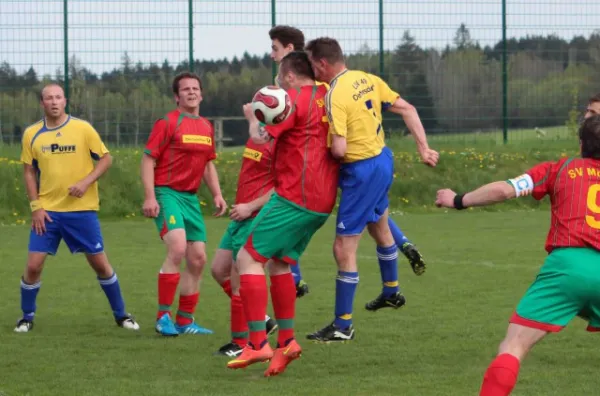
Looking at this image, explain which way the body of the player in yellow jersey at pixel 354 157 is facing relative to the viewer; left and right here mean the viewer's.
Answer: facing away from the viewer and to the left of the viewer

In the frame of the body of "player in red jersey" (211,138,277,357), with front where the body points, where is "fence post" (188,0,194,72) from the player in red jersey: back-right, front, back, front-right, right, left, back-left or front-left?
back-right

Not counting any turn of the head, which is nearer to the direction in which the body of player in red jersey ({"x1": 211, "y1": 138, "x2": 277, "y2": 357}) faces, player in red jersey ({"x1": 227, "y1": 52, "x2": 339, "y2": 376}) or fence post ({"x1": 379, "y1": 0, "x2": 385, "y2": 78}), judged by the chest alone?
the player in red jersey

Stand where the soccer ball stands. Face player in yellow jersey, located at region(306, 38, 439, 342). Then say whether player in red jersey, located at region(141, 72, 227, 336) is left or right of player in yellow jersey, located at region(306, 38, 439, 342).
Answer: left

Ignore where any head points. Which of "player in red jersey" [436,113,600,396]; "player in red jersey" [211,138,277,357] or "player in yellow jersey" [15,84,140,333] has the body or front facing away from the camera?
"player in red jersey" [436,113,600,396]

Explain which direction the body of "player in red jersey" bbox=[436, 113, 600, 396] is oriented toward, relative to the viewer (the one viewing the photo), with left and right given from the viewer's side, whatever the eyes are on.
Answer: facing away from the viewer

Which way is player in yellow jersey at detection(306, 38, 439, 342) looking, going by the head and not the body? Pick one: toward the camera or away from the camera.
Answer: away from the camera

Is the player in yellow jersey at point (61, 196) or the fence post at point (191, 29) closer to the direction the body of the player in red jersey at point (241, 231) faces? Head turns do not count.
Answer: the player in yellow jersey

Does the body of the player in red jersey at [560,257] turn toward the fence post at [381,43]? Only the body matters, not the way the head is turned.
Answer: yes

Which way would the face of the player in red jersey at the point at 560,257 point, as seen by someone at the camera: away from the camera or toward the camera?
away from the camera

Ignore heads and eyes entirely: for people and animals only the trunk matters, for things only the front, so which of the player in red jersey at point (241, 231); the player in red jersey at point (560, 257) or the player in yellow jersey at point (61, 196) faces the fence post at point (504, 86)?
the player in red jersey at point (560, 257)

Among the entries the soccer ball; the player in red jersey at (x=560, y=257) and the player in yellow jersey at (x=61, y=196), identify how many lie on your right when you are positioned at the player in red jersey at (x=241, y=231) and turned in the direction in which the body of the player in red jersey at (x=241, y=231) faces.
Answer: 1

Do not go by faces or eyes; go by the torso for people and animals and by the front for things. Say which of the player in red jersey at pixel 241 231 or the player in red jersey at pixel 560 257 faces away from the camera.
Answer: the player in red jersey at pixel 560 257

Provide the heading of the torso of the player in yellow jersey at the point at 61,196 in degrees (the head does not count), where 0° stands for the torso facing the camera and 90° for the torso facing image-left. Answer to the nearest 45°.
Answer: approximately 0°
